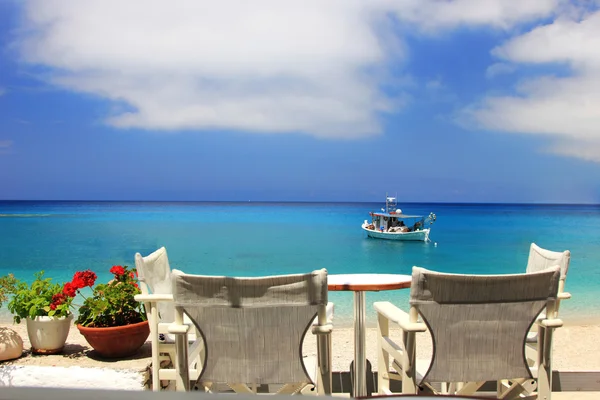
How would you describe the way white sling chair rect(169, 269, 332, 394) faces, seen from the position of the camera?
facing away from the viewer

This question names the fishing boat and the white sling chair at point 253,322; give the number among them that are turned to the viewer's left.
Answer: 1

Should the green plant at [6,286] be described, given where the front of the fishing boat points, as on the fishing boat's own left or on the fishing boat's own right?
on the fishing boat's own left

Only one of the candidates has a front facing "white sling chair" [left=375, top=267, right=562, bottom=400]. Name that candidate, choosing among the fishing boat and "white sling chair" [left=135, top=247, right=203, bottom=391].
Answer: "white sling chair" [left=135, top=247, right=203, bottom=391]

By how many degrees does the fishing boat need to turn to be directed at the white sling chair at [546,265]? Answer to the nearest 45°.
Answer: approximately 90° to its left
